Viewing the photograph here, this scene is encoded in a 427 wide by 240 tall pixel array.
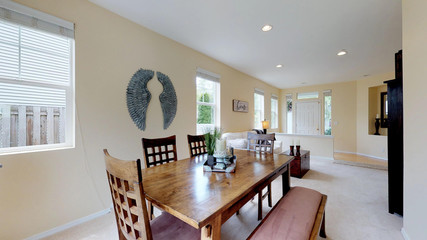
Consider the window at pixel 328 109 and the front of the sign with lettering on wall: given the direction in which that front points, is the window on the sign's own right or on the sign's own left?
on the sign's own left

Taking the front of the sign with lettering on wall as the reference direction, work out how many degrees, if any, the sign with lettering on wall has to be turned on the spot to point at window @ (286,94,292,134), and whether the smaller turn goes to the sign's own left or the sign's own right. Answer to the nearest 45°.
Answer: approximately 90° to the sign's own left

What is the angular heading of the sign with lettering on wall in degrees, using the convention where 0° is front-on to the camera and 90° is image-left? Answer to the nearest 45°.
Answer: approximately 315°

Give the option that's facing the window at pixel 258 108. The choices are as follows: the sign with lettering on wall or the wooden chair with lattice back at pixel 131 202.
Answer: the wooden chair with lattice back

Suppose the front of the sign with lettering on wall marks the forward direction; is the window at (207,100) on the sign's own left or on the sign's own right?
on the sign's own right

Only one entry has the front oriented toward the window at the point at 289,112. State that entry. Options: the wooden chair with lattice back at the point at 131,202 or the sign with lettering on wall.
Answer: the wooden chair with lattice back

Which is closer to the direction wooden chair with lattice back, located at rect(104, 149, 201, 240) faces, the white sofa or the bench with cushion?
the white sofa

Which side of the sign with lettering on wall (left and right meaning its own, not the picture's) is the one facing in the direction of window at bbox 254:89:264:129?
left
